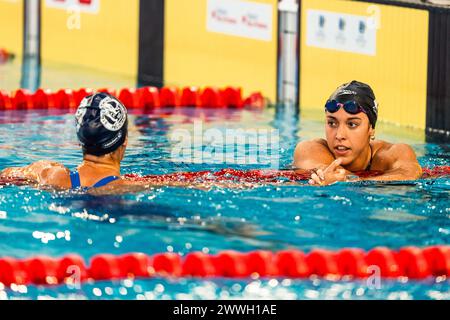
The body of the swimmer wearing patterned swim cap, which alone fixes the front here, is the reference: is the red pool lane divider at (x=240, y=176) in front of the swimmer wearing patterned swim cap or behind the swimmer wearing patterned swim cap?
in front

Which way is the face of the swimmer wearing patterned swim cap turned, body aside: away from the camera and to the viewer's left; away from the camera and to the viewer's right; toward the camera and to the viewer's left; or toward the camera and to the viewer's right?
away from the camera and to the viewer's right

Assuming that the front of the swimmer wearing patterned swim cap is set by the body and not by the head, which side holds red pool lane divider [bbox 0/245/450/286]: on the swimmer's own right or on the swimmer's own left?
on the swimmer's own right

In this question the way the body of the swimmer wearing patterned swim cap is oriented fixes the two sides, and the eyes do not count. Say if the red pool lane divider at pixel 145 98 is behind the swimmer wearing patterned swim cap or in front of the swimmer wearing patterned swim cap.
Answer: in front

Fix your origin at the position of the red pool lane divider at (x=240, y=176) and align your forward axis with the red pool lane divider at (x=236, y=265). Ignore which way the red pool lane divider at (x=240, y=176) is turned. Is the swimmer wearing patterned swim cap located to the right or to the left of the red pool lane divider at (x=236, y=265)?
right

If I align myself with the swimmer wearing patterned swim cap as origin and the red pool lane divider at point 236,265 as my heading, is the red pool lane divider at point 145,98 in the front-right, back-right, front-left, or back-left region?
back-left

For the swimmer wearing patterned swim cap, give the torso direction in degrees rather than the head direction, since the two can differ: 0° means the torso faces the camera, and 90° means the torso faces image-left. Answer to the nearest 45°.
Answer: approximately 225°
